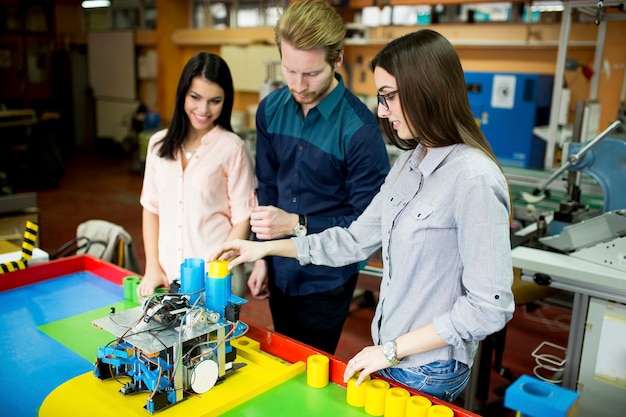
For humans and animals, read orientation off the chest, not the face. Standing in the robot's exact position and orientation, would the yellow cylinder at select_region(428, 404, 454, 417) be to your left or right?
on your left

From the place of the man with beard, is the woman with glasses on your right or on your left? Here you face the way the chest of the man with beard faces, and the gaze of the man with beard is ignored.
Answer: on your left

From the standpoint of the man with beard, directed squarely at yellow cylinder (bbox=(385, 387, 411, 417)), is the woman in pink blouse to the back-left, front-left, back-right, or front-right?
back-right

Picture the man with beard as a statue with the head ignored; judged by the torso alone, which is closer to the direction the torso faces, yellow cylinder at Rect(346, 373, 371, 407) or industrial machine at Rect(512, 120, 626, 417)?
the yellow cylinder

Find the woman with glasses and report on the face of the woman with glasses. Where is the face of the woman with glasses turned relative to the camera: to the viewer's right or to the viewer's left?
to the viewer's left

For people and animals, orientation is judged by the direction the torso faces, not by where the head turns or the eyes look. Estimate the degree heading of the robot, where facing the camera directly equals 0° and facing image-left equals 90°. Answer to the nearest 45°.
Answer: approximately 45°

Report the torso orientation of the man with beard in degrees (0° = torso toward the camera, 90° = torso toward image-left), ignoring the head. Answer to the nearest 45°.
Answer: approximately 45°
